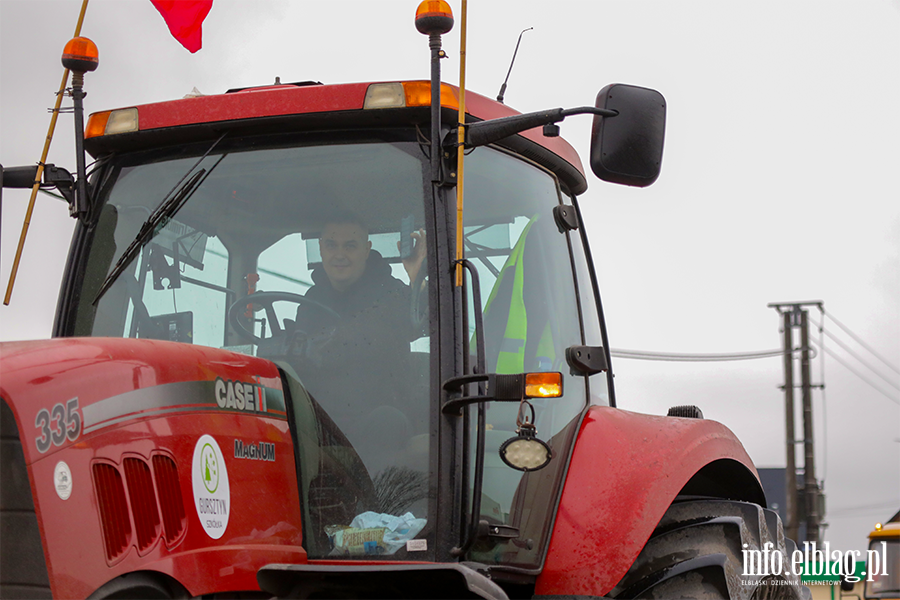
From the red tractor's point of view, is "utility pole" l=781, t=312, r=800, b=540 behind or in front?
behind

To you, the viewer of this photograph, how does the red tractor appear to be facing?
facing the viewer and to the left of the viewer

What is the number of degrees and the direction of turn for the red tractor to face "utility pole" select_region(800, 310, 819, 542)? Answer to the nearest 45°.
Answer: approximately 180°

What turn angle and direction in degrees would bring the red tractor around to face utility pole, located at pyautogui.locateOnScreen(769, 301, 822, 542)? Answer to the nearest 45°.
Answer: approximately 180°
